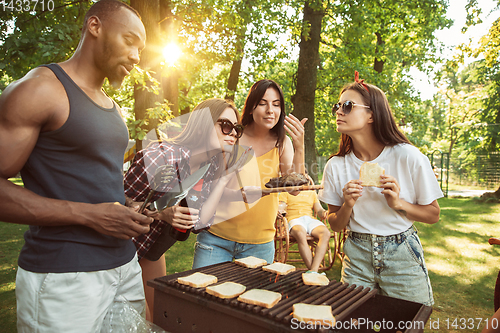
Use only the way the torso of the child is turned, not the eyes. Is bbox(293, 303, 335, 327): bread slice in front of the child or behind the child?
in front

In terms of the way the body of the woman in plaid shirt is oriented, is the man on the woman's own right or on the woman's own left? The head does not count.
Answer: on the woman's own right

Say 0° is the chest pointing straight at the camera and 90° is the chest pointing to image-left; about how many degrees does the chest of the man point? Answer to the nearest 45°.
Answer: approximately 315°

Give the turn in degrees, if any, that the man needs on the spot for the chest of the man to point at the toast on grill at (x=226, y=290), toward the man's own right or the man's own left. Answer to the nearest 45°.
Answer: approximately 45° to the man's own left

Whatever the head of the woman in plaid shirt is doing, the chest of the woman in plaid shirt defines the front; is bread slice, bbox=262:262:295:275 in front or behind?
in front
